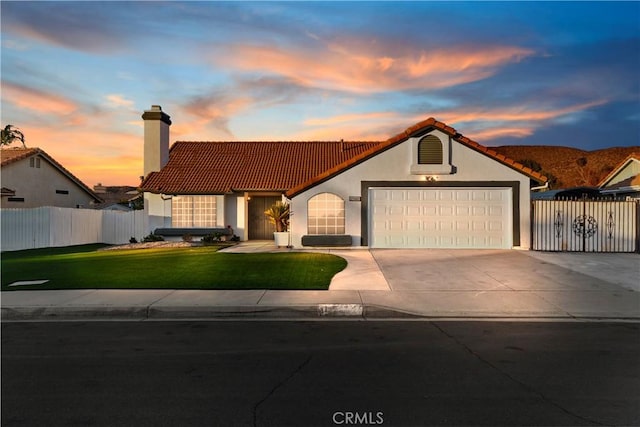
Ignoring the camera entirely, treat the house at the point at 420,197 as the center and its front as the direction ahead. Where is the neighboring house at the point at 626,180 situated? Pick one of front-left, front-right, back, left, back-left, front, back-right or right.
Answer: back-left

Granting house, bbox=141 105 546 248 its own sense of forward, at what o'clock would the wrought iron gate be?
The wrought iron gate is roughly at 9 o'clock from the house.

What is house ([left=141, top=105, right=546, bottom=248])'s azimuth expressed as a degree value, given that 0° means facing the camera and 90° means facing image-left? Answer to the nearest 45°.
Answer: approximately 0°

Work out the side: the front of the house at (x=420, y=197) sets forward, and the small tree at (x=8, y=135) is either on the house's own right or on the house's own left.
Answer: on the house's own right

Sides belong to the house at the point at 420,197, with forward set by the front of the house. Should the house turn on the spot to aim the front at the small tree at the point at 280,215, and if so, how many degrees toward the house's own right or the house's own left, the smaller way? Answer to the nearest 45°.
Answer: approximately 90° to the house's own right

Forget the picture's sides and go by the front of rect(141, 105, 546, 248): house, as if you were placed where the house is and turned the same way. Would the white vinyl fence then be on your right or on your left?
on your right

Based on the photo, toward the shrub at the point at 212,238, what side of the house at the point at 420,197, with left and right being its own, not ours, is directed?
right
